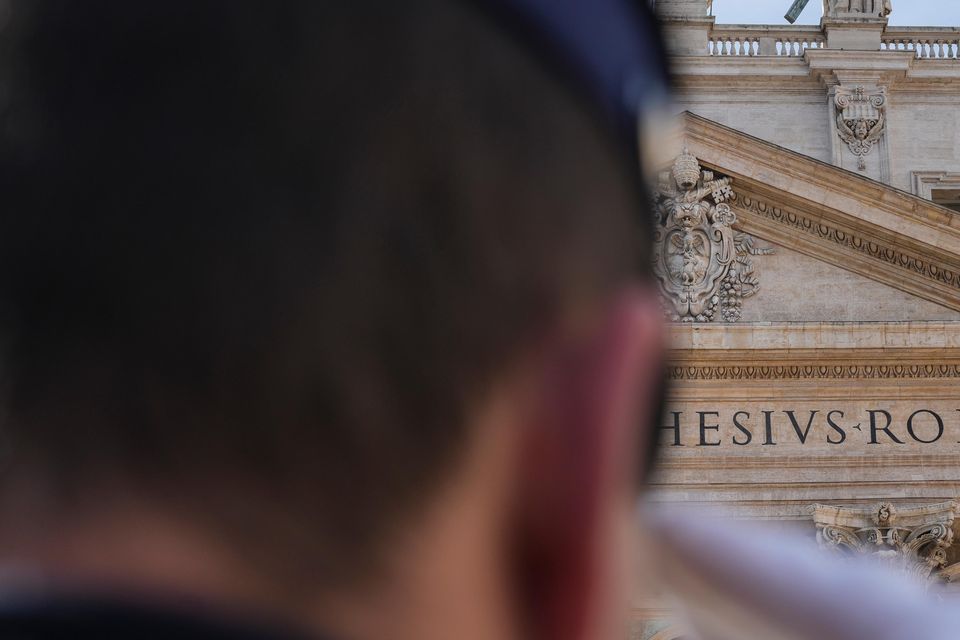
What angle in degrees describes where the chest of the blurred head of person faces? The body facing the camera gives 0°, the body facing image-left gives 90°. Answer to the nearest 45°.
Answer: approximately 180°
